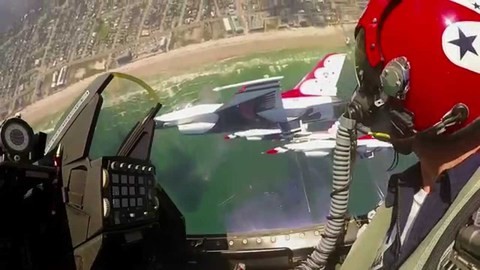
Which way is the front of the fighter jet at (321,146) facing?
to the viewer's left

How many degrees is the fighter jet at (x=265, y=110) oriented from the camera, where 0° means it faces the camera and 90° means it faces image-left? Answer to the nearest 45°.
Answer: approximately 90°

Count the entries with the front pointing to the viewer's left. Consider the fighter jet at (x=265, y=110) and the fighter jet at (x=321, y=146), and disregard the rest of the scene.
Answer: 2
